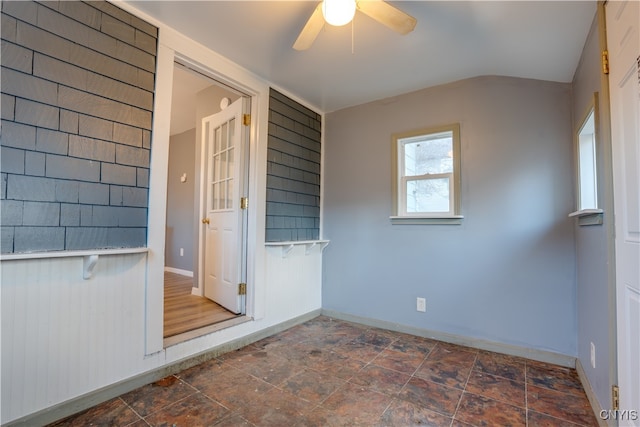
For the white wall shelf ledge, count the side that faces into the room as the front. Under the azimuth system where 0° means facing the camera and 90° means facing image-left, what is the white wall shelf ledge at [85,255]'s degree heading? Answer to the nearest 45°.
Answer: approximately 315°

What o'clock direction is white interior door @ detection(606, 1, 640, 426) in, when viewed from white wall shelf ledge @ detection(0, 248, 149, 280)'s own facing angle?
The white interior door is roughly at 12 o'clock from the white wall shelf ledge.

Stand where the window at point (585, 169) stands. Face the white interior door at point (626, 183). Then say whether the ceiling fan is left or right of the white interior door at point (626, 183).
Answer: right
